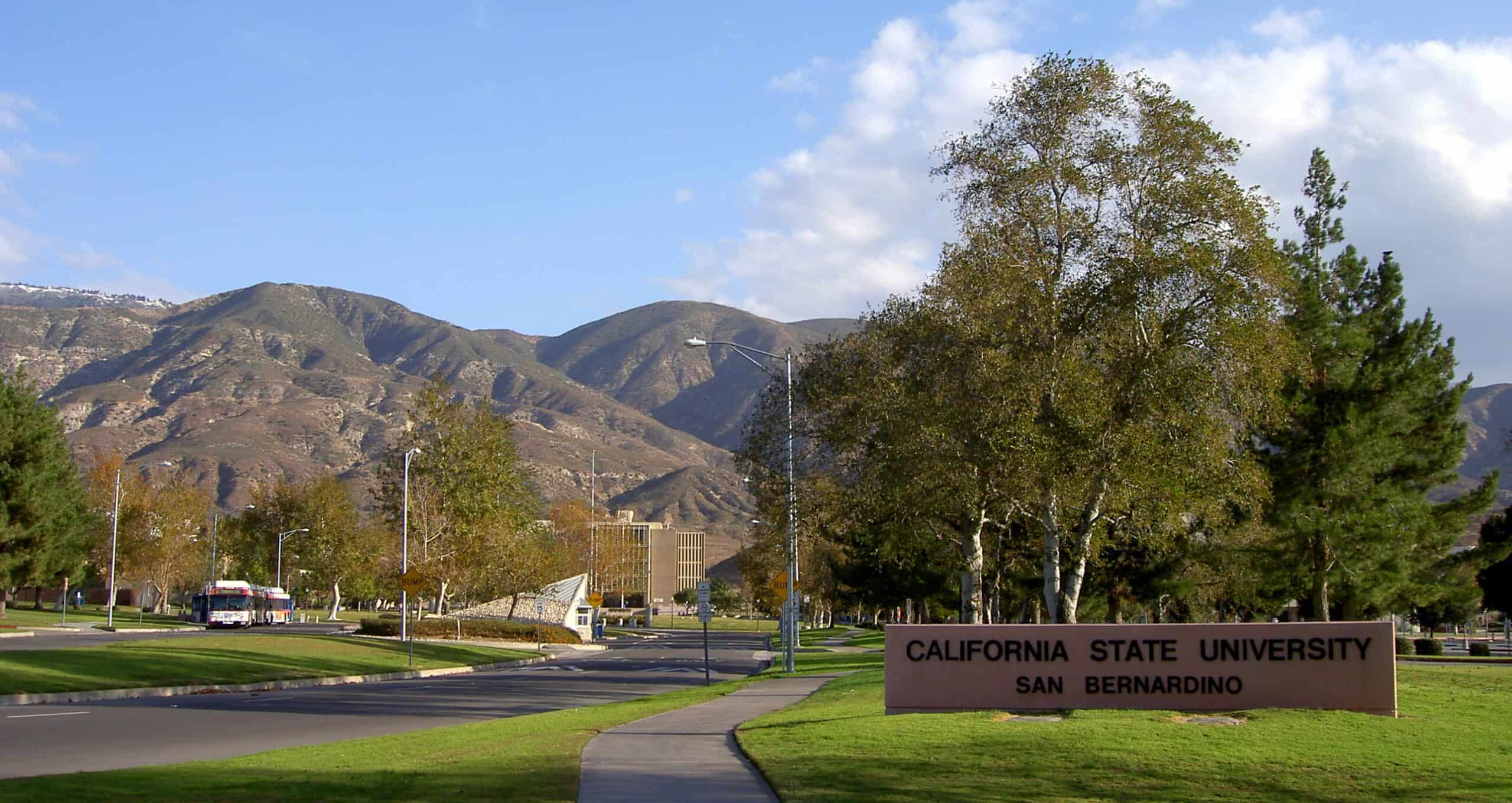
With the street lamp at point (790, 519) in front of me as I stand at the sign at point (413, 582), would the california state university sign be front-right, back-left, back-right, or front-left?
front-right

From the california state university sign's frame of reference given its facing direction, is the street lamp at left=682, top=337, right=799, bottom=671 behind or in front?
behind

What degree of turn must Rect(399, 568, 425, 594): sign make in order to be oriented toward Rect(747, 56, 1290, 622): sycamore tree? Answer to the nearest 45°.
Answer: approximately 45° to its left

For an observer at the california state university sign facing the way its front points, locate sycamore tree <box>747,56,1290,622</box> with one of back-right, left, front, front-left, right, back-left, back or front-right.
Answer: back

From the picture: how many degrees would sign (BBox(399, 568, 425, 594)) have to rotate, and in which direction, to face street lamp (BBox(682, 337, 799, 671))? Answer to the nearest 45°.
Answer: approximately 45° to its left

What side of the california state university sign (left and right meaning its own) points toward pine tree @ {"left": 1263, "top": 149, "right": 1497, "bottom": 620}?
back

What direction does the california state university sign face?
toward the camera

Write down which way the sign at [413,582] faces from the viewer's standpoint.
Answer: facing the viewer

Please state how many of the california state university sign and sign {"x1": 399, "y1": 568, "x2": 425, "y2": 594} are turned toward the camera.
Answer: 2
